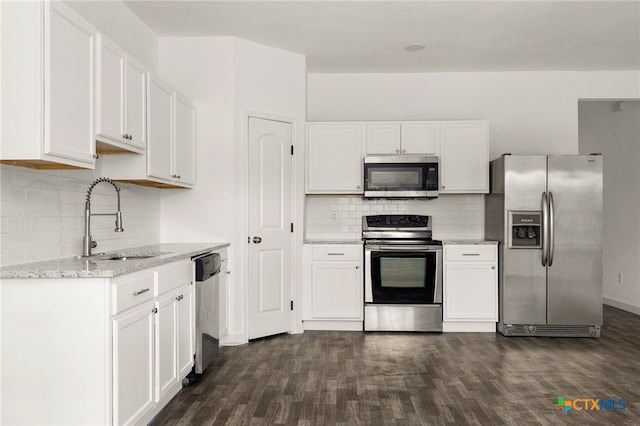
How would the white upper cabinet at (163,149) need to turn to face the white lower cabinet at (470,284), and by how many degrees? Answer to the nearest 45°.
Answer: approximately 45° to its left

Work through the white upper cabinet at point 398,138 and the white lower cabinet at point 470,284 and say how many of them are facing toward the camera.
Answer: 2

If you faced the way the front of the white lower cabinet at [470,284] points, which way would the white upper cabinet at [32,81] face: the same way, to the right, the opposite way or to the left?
to the left

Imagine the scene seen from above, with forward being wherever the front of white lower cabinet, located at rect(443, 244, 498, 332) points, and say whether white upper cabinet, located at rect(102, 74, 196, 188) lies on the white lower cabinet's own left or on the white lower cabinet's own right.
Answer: on the white lower cabinet's own right

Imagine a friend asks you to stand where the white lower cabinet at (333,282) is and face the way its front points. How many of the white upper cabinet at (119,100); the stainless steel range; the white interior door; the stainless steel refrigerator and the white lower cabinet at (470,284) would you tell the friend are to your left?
3

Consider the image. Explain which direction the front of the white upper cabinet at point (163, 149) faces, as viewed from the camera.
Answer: facing the viewer and to the right of the viewer

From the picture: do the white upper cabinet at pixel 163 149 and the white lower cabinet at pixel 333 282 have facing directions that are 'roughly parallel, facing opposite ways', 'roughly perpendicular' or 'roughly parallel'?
roughly perpendicular

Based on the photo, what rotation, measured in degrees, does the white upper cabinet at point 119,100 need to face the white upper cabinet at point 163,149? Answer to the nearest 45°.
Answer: approximately 90° to its left

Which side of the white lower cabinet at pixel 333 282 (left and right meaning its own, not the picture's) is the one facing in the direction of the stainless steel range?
left

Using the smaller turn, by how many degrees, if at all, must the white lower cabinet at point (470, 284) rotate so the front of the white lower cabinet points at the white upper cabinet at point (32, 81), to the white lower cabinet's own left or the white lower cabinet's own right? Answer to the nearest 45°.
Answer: approximately 45° to the white lower cabinet's own right
